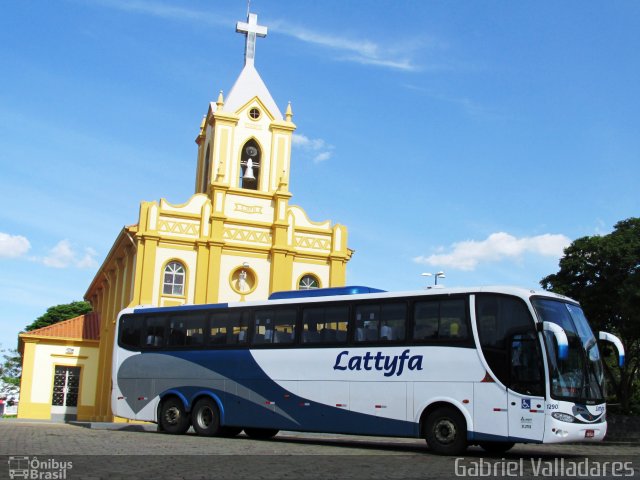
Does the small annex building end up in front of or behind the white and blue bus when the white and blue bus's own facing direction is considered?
behind

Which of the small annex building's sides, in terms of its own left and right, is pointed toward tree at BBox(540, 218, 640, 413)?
left

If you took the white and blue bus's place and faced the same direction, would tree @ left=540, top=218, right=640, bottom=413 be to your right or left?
on your left

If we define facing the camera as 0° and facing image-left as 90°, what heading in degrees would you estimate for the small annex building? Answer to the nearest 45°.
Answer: approximately 0°

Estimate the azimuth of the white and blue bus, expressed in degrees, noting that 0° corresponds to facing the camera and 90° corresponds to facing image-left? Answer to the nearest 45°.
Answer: approximately 315°

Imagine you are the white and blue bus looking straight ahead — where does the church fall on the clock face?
The church is roughly at 7 o'clock from the white and blue bus.
